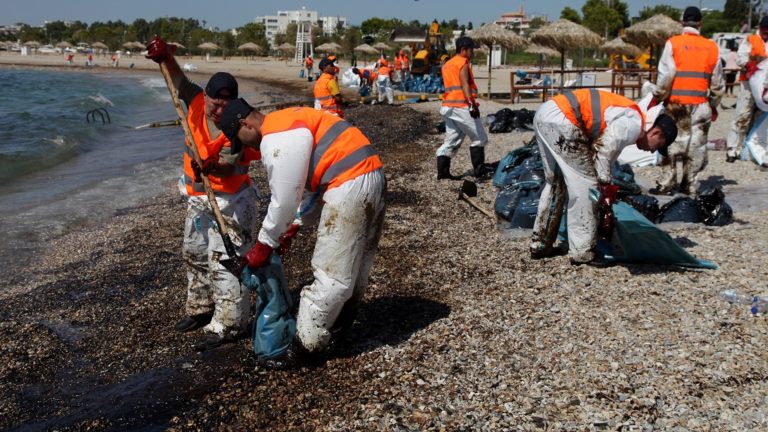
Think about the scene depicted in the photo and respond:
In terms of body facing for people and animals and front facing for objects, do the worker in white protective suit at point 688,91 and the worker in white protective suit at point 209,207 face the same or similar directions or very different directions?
very different directions

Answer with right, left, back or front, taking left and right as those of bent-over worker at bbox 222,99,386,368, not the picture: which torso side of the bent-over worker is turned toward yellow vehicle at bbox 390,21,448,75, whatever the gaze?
right

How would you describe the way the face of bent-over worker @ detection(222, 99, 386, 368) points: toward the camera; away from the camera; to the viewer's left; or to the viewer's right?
to the viewer's left

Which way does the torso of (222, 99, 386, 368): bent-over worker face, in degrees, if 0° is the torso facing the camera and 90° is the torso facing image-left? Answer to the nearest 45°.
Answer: approximately 90°

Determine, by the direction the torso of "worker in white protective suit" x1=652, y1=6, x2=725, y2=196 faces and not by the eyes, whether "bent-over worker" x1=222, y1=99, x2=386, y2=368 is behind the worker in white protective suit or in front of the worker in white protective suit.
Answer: behind

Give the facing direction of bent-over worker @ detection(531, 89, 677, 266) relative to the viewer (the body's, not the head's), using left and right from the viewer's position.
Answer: facing to the right of the viewer

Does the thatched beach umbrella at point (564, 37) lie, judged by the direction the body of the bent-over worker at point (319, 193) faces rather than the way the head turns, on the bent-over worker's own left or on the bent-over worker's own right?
on the bent-over worker's own right

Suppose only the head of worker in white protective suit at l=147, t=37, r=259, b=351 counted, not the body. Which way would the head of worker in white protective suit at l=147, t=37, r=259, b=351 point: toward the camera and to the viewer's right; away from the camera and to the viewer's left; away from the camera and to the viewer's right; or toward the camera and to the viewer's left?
toward the camera and to the viewer's right

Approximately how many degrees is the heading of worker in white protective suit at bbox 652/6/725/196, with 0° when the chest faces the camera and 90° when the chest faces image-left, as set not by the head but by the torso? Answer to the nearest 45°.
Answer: approximately 180°

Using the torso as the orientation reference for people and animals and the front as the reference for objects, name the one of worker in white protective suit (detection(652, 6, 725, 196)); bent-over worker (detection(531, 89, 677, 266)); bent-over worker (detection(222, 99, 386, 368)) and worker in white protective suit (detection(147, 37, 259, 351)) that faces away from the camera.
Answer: worker in white protective suit (detection(652, 6, 725, 196))
